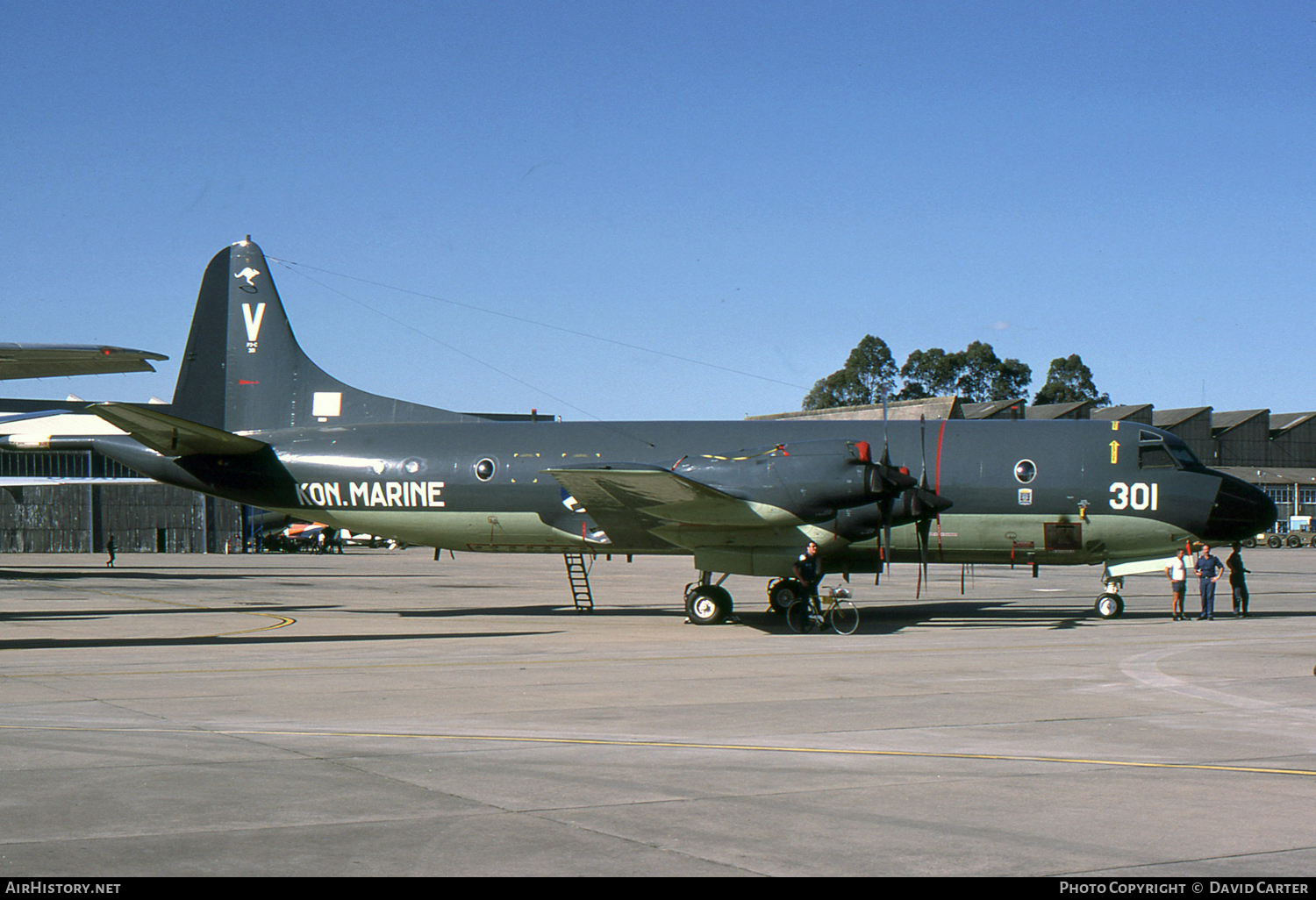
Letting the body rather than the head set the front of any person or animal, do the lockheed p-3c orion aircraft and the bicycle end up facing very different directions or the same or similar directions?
same or similar directions

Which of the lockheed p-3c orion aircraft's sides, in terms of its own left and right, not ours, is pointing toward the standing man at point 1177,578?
front

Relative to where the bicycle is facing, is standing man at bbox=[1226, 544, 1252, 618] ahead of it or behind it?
ahead

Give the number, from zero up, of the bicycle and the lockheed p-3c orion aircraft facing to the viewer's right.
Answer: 2

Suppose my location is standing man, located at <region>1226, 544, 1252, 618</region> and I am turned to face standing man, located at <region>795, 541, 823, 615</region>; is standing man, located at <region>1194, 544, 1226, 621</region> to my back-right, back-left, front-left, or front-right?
front-left

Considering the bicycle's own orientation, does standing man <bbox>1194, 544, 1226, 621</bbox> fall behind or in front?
in front

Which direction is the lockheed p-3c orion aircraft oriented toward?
to the viewer's right

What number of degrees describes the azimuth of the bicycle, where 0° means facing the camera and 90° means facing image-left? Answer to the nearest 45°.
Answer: approximately 270°

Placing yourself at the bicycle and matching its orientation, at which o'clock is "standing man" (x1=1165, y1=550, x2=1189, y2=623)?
The standing man is roughly at 11 o'clock from the bicycle.
